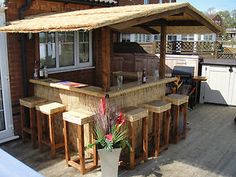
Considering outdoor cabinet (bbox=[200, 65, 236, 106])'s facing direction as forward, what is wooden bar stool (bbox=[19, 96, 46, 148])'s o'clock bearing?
The wooden bar stool is roughly at 1 o'clock from the outdoor cabinet.

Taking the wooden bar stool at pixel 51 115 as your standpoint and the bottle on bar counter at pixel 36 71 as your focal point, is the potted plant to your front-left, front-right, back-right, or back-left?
back-right

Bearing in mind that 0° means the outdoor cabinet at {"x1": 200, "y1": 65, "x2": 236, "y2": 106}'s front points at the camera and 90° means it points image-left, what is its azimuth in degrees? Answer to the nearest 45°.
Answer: approximately 0°

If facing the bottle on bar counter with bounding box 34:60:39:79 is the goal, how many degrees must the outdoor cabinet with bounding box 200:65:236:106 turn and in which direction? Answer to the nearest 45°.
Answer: approximately 45° to its right

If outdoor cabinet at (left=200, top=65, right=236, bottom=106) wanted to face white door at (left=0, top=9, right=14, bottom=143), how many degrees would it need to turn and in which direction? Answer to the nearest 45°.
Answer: approximately 45° to its right

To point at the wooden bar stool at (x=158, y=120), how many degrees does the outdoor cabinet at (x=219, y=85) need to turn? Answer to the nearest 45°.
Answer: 0° — it already faces it

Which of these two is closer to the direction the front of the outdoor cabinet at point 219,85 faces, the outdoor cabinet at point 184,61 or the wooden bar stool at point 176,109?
the wooden bar stool

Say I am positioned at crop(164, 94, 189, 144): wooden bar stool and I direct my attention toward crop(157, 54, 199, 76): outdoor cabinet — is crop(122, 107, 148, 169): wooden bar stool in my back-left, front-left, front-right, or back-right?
back-left

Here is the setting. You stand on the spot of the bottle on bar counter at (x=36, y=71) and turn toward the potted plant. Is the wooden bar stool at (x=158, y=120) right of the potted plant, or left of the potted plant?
left
